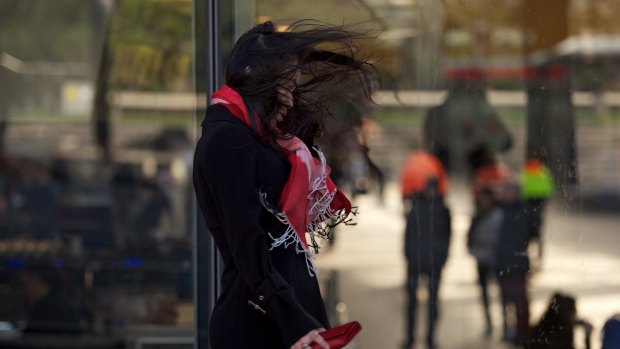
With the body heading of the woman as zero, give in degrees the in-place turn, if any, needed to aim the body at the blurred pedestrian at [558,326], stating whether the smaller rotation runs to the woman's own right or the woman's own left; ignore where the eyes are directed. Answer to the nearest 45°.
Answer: approximately 45° to the woman's own left

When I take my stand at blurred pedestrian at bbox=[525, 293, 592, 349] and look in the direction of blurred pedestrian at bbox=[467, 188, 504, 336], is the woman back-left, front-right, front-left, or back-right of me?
back-left

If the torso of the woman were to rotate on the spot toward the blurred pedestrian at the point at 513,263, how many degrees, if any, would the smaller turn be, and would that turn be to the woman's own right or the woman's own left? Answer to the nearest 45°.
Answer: approximately 45° to the woman's own left

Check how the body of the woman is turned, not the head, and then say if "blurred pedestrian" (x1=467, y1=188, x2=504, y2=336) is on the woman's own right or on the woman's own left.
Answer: on the woman's own left

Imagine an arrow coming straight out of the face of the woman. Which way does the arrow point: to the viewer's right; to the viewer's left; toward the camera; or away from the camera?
to the viewer's right

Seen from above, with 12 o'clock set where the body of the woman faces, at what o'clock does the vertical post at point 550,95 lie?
The vertical post is roughly at 10 o'clock from the woman.

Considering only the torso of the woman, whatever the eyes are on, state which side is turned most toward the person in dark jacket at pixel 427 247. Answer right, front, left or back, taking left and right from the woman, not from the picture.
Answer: left

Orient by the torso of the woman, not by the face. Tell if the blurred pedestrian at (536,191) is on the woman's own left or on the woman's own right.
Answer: on the woman's own left

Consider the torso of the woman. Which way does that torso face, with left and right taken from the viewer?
facing to the right of the viewer
